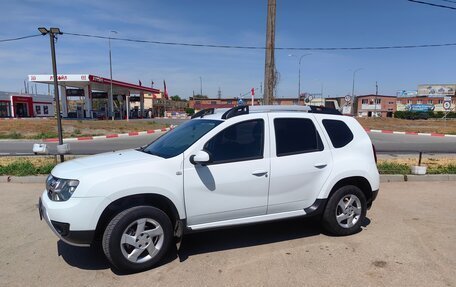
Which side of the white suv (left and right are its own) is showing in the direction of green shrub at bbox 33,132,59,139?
right

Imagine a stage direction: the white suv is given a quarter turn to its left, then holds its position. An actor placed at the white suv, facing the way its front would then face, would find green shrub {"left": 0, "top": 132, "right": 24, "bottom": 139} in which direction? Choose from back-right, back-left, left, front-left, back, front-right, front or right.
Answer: back

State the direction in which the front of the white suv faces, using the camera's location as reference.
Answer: facing the viewer and to the left of the viewer

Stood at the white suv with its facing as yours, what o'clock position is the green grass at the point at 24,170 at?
The green grass is roughly at 3 o'clock from the white suv.

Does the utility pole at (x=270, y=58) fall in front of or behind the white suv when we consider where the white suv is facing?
behind

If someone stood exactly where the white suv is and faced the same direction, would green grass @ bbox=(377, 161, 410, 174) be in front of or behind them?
behind

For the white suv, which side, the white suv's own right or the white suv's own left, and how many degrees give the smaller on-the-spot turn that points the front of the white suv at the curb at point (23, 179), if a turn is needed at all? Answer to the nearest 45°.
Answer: approximately 90° to the white suv's own right
